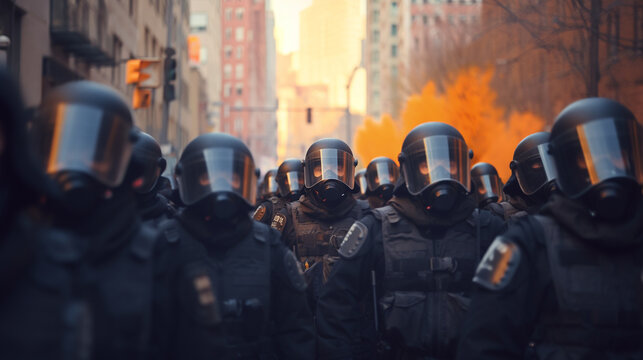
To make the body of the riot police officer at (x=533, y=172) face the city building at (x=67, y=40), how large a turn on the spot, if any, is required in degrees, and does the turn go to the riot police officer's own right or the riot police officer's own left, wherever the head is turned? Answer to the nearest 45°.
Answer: approximately 180°

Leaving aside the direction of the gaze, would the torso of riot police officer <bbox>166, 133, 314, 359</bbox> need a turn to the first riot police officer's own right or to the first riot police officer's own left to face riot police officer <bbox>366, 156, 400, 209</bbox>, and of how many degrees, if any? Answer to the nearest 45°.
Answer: approximately 180°

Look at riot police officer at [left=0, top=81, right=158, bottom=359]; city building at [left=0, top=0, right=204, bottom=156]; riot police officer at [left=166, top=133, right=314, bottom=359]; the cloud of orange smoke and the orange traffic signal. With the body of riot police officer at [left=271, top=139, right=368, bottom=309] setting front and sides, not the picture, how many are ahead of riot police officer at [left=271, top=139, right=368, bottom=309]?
2

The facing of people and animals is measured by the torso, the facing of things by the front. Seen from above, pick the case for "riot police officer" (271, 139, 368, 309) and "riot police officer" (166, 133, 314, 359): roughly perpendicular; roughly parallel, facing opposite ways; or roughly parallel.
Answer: roughly parallel

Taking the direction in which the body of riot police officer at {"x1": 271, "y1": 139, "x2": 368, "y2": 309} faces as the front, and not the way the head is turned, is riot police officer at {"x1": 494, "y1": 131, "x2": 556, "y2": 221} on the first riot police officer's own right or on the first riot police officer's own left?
on the first riot police officer's own left

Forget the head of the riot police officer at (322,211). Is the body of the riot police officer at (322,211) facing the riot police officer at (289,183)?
no

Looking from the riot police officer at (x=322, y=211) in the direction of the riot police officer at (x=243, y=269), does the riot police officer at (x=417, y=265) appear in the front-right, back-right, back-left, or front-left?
front-left

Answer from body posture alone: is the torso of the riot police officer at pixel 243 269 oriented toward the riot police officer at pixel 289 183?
no

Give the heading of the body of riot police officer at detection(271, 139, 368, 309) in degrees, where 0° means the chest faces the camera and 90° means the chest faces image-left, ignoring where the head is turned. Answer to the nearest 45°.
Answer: approximately 0°

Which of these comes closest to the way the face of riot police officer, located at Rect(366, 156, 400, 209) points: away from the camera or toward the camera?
toward the camera

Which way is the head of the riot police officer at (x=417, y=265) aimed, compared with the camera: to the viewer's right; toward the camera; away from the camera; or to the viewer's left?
toward the camera

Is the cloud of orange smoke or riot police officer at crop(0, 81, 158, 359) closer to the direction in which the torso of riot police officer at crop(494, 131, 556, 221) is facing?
the riot police officer

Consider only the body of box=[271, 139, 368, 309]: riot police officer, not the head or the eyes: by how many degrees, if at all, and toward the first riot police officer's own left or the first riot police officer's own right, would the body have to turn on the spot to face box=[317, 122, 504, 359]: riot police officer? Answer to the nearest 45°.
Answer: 0° — they already face them

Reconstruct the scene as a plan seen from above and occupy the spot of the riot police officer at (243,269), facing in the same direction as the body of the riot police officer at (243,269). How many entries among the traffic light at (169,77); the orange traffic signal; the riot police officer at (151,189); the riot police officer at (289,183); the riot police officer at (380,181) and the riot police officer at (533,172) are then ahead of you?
0

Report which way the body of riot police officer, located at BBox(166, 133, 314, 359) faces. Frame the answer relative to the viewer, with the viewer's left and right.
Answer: facing the viewer
